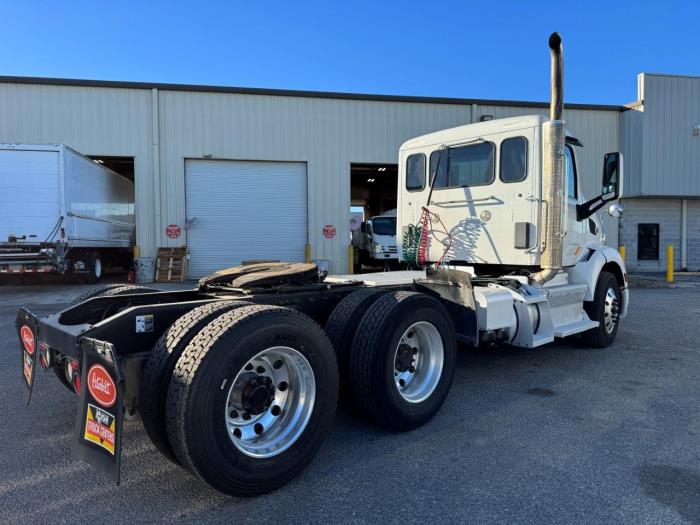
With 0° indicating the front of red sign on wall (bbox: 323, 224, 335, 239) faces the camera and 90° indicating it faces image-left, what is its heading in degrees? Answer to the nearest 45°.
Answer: approximately 0°

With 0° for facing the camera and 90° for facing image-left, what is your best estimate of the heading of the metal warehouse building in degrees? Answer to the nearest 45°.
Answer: approximately 0°

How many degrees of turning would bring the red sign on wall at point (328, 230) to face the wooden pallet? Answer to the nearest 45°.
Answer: approximately 90° to its right

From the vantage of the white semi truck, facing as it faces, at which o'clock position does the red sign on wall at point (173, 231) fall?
The red sign on wall is roughly at 10 o'clock from the white semi truck.

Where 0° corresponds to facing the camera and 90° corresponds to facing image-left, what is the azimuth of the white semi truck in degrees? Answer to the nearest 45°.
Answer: approximately 225°

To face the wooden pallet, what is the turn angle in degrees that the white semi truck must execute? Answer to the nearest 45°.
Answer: approximately 45° to its left
